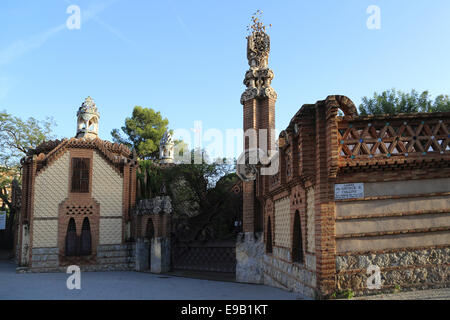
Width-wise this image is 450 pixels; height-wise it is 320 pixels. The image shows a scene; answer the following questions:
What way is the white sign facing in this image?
toward the camera

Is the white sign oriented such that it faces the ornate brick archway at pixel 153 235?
no

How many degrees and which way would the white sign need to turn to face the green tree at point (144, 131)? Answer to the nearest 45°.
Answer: approximately 135° to its right
